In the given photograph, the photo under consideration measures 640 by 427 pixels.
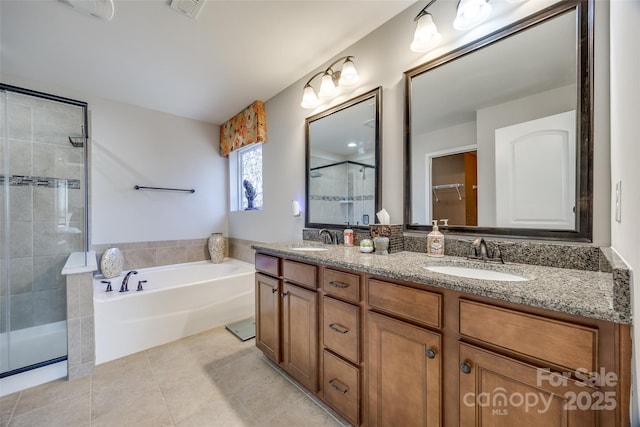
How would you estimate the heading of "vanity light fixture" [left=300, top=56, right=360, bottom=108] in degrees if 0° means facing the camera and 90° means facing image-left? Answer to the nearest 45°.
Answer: approximately 45°

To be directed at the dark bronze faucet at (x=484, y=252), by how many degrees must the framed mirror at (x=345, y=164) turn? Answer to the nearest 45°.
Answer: approximately 90° to its left

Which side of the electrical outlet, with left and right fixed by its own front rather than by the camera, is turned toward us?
left

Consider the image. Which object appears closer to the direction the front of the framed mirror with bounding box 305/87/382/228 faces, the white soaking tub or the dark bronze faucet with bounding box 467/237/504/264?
the white soaking tub

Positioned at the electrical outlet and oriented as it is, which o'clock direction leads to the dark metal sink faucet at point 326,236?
The dark metal sink faucet is roughly at 12 o'clock from the electrical outlet.

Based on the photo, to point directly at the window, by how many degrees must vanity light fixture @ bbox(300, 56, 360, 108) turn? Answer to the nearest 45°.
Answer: approximately 90° to its right

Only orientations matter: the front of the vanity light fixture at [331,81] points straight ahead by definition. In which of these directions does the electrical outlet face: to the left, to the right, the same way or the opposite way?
to the right

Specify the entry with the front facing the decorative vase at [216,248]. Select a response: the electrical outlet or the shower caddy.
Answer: the electrical outlet

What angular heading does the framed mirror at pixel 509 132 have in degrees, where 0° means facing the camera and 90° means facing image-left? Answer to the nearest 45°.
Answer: approximately 45°

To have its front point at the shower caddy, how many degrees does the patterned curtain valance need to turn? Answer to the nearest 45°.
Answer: approximately 45° to its right

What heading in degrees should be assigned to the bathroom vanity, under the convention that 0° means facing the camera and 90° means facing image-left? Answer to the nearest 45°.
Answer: approximately 45°

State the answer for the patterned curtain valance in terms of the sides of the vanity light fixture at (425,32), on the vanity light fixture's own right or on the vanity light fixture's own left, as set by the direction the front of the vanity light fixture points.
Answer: on the vanity light fixture's own right

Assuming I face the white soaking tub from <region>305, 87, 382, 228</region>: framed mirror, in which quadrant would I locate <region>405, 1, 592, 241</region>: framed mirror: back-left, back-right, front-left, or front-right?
back-left

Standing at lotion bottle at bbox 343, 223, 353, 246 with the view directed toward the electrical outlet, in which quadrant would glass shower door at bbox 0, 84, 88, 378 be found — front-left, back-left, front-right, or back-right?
back-right
